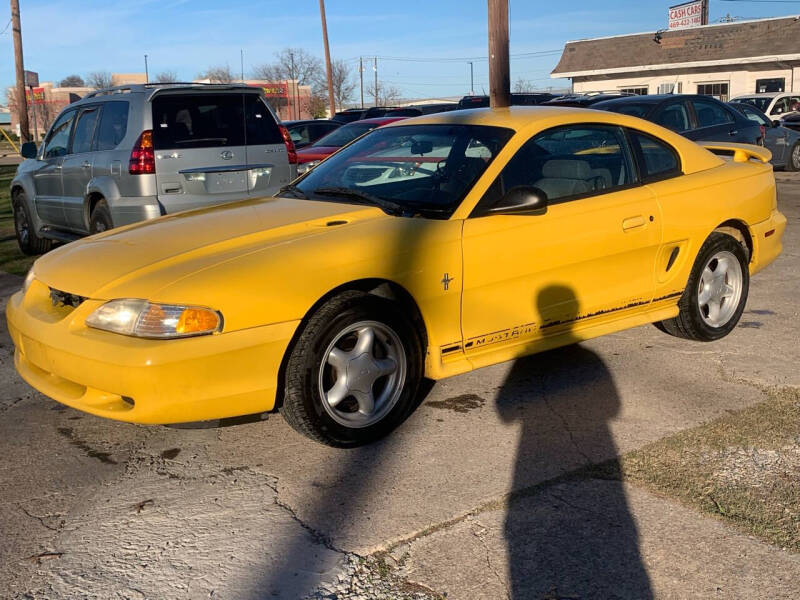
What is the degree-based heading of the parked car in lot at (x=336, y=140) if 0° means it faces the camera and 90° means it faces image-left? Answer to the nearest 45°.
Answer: approximately 45°

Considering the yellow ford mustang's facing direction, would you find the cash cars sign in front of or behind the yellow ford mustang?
behind

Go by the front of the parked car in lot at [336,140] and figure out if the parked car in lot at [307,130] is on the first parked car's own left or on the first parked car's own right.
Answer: on the first parked car's own right

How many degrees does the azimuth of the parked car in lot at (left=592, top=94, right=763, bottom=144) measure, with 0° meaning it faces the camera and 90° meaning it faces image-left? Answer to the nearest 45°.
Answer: approximately 45°

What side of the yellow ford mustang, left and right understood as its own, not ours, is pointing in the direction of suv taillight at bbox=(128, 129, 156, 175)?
right

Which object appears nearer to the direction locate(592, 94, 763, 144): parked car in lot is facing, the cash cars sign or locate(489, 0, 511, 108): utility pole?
the utility pole

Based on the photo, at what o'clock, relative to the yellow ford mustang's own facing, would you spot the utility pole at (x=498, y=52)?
The utility pole is roughly at 5 o'clock from the yellow ford mustang.
